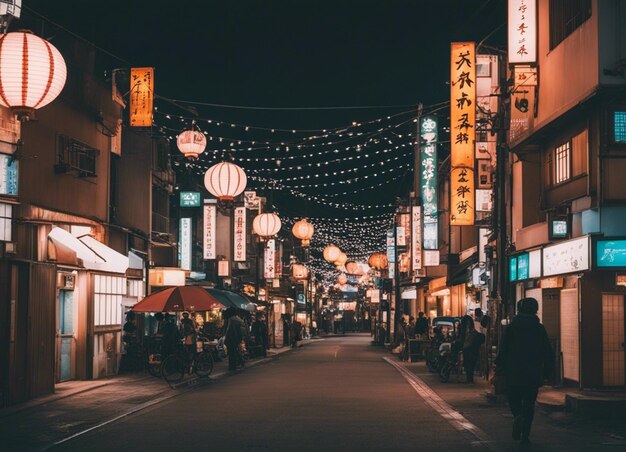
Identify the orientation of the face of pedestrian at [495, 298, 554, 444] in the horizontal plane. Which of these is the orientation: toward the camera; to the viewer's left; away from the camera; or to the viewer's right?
away from the camera

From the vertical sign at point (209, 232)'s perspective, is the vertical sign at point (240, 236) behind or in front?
behind

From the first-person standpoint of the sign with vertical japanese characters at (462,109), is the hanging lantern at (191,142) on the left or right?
on its right

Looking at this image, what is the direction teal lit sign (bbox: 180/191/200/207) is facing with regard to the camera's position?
facing the viewer

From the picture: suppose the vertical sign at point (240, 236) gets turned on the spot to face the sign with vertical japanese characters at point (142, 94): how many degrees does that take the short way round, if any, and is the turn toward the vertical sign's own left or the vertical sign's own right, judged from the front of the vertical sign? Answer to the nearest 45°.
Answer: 0° — it already faces it

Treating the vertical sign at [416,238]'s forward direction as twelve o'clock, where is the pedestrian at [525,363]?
The pedestrian is roughly at 12 o'clock from the vertical sign.

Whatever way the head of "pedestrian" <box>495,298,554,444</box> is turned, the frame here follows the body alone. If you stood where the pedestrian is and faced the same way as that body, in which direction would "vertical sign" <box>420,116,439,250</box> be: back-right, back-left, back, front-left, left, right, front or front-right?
front

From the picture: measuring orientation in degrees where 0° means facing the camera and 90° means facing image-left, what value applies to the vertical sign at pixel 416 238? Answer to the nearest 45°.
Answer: approximately 0°

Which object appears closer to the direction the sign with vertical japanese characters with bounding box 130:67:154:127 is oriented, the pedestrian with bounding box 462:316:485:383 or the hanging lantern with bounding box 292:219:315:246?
the pedestrian

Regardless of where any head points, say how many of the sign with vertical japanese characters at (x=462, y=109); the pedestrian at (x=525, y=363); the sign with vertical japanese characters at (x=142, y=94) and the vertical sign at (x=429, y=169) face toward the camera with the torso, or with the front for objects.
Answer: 3

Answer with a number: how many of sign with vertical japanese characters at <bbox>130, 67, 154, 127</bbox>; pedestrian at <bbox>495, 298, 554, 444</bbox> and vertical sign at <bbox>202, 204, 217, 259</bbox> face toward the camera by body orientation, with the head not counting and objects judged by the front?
2
